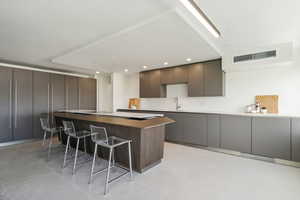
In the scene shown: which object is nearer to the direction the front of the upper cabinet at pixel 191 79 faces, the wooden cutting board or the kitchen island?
the kitchen island

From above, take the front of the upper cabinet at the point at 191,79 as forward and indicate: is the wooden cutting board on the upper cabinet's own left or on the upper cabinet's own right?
on the upper cabinet's own left

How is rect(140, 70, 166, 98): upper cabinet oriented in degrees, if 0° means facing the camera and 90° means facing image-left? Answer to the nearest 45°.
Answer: approximately 45°

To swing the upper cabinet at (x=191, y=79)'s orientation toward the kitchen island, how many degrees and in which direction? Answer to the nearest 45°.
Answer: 0° — it already faces it

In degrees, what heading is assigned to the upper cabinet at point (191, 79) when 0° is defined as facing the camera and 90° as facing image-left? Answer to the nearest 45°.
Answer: approximately 45°

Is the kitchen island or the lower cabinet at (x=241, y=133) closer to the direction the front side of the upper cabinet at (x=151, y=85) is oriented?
the kitchen island

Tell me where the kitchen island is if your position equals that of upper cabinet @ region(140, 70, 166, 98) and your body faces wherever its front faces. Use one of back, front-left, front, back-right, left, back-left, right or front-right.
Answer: front-left

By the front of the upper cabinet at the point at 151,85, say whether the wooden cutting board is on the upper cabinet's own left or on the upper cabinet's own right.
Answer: on the upper cabinet's own left

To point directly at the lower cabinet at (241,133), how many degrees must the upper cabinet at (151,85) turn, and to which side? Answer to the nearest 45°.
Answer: approximately 90° to its left

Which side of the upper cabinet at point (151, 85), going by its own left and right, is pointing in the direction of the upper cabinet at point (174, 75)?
left
